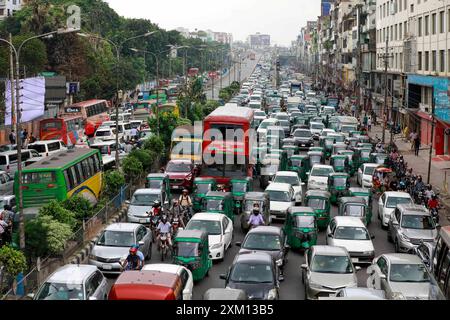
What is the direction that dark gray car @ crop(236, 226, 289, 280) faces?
toward the camera

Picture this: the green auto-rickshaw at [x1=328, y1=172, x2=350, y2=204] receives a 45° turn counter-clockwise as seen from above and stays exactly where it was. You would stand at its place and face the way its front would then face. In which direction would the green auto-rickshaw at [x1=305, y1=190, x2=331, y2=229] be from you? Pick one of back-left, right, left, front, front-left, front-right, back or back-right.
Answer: front-right

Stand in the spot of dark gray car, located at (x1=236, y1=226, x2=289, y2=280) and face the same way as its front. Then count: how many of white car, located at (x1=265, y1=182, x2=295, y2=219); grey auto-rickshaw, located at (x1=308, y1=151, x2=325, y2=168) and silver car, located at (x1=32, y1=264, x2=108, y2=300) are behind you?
2

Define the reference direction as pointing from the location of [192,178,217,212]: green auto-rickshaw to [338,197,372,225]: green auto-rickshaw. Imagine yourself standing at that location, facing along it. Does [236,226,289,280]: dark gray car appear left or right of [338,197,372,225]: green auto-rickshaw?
right

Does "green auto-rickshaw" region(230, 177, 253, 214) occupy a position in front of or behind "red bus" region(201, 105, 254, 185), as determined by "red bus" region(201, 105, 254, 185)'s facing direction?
in front

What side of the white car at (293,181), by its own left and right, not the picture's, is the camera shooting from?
front

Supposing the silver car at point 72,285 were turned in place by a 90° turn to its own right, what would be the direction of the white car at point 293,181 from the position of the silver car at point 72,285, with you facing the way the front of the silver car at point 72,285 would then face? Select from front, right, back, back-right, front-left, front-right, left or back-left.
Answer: right

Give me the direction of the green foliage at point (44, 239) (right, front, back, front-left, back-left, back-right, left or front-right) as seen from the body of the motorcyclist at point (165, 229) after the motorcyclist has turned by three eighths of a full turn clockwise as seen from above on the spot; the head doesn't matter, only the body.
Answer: left

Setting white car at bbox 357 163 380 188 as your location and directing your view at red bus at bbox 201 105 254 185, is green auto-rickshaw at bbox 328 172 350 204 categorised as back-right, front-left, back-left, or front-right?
front-left

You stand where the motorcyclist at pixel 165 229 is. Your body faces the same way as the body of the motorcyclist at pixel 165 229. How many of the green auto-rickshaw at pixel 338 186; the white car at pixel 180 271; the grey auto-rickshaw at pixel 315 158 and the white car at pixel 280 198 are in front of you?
1

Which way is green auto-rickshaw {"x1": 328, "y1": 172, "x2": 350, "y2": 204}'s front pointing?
toward the camera

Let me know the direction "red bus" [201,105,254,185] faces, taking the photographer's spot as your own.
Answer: facing the viewer

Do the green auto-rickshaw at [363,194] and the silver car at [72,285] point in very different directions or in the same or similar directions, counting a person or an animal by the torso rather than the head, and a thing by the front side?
same or similar directions

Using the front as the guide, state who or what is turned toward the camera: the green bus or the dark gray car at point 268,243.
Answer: the dark gray car

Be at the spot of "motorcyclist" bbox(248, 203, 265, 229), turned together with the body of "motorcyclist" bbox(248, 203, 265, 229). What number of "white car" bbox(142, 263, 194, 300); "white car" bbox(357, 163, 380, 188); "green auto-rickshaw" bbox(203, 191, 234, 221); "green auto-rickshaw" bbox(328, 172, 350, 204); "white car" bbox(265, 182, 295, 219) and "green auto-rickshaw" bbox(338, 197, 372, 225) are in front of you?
1

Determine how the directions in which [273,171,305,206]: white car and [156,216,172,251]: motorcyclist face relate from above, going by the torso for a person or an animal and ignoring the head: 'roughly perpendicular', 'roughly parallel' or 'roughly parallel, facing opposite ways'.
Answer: roughly parallel

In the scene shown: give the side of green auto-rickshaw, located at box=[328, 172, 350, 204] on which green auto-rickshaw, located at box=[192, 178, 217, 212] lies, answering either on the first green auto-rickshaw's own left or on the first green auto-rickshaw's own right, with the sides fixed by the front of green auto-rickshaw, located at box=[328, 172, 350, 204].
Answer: on the first green auto-rickshaw's own right
